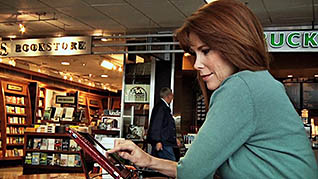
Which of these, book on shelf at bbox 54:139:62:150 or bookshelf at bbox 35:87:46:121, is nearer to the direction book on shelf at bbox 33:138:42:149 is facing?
the book on shelf

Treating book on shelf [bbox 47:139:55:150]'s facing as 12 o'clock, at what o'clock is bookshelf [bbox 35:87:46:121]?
The bookshelf is roughly at 6 o'clock from the book on shelf.

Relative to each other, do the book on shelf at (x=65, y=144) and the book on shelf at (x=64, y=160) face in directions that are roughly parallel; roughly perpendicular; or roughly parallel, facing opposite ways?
roughly parallel

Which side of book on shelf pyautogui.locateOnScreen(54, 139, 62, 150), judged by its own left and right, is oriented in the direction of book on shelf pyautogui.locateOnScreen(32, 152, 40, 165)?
right

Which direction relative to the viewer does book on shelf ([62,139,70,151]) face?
toward the camera

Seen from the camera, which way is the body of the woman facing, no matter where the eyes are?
to the viewer's left

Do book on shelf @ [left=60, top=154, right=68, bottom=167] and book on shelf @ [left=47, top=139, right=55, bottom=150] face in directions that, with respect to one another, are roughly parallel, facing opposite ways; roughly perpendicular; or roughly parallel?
roughly parallel

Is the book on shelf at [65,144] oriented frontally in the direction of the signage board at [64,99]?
no

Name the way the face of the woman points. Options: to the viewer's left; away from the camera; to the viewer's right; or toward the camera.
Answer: to the viewer's left

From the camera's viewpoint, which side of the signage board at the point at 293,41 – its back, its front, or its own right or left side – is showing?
front

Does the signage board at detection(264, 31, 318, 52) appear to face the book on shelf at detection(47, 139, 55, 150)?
no

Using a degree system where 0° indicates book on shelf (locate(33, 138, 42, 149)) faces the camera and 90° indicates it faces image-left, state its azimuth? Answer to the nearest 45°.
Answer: approximately 0°

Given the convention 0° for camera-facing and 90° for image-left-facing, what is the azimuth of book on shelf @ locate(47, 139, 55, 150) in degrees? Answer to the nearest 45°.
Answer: approximately 0°

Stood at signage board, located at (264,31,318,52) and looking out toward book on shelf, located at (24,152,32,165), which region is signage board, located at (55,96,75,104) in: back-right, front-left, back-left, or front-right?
front-right

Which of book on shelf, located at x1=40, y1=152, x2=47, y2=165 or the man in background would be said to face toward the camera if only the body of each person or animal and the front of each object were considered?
the book on shelf

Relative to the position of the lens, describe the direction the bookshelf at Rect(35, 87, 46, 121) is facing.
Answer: facing the viewer and to the right of the viewer

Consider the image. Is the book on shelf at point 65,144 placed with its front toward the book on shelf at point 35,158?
no
